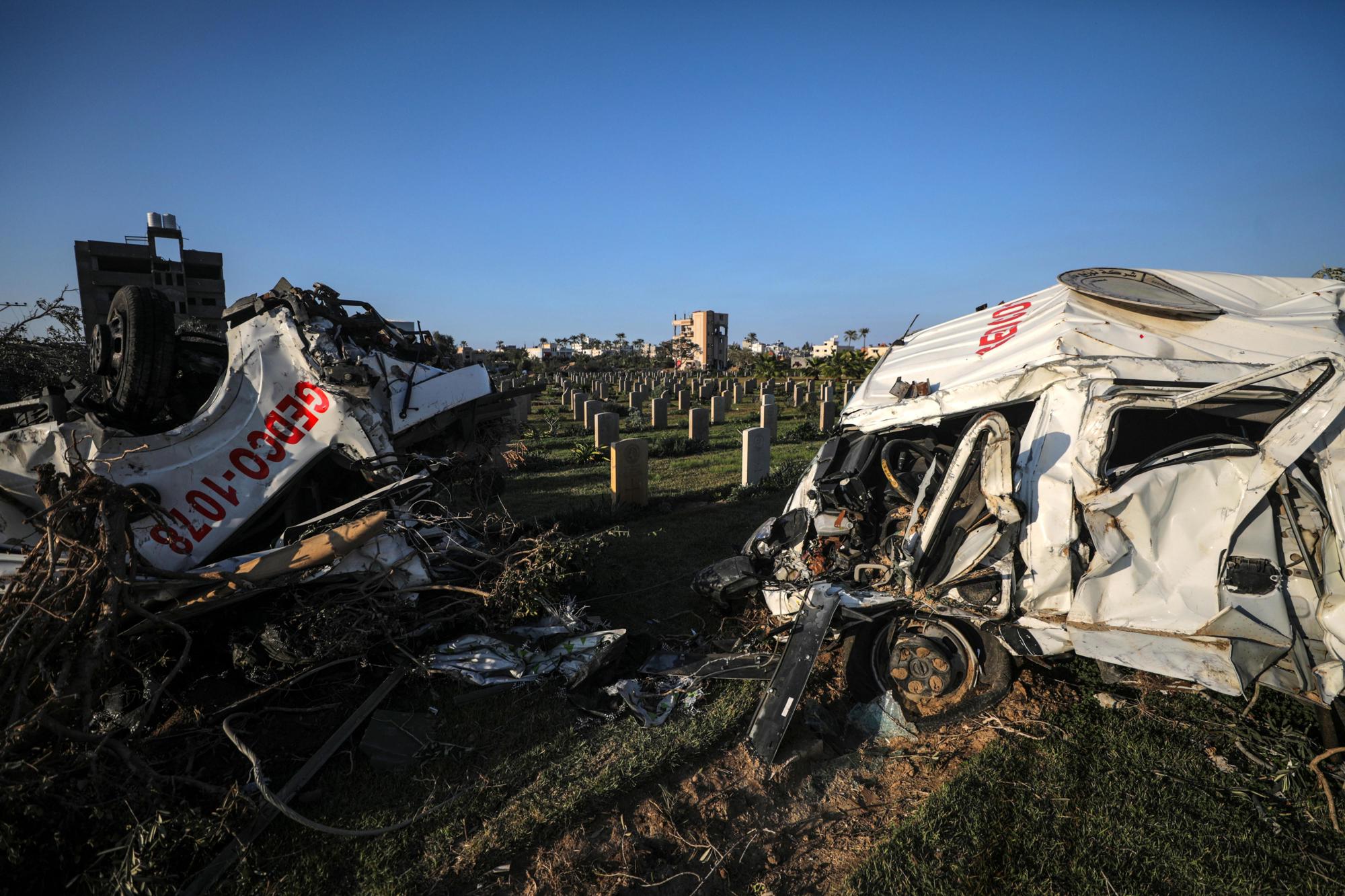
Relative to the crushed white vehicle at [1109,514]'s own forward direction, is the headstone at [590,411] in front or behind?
in front

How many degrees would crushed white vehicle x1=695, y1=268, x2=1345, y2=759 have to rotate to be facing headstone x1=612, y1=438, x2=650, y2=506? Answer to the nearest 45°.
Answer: approximately 45° to its right

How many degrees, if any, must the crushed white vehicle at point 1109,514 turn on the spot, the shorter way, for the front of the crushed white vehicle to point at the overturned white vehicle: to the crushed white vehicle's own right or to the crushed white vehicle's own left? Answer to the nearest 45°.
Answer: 0° — it already faces it

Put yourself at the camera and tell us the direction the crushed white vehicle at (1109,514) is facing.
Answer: facing to the left of the viewer

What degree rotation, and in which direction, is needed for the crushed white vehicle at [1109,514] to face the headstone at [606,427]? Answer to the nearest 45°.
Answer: approximately 45° to its right

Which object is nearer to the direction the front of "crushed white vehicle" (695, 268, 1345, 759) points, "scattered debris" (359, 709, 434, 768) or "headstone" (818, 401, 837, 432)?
the scattered debris

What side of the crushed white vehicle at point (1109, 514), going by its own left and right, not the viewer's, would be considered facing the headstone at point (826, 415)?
right

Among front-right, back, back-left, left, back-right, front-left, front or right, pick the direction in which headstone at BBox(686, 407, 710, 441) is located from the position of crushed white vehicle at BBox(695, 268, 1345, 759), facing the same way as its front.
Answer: front-right

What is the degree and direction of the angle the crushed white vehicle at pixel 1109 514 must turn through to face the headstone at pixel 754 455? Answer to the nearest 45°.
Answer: approximately 45° to its right

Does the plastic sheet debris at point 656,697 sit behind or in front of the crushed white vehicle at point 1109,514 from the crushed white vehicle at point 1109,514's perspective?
in front

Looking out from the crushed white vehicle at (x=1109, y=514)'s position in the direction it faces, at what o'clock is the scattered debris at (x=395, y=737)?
The scattered debris is roughly at 11 o'clock from the crushed white vehicle.

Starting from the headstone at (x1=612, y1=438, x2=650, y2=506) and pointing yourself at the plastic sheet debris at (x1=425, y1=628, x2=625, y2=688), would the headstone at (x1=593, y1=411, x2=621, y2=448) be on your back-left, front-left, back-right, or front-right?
back-right
